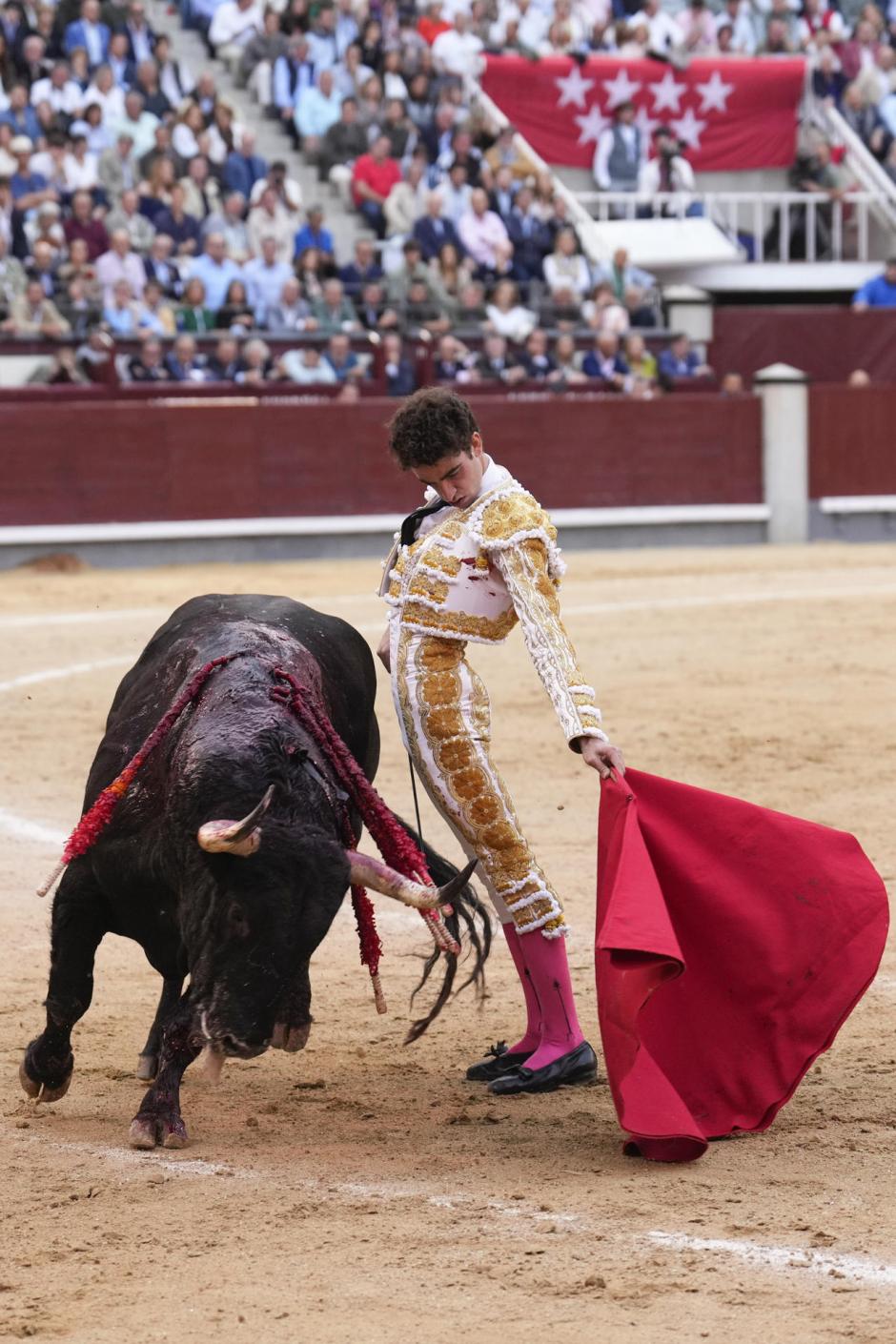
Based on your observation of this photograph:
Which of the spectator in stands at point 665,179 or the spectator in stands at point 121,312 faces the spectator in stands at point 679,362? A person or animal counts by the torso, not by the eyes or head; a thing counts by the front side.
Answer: the spectator in stands at point 665,179

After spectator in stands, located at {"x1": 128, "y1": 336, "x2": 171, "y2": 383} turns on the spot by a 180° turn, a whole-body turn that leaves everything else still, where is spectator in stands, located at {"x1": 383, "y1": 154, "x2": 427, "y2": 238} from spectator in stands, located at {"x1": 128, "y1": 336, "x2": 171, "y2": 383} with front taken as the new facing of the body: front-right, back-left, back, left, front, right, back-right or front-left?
front-right

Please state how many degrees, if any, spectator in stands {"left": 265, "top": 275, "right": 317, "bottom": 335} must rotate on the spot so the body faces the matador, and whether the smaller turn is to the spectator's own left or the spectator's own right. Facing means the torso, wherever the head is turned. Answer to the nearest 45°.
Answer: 0° — they already face them

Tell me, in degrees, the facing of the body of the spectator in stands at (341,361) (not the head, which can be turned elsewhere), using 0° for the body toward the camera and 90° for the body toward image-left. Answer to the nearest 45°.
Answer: approximately 0°

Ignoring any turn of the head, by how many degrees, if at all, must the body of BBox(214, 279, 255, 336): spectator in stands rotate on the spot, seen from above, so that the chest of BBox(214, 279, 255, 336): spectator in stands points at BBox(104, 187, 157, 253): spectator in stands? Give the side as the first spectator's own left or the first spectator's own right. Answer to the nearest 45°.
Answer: approximately 90° to the first spectator's own right

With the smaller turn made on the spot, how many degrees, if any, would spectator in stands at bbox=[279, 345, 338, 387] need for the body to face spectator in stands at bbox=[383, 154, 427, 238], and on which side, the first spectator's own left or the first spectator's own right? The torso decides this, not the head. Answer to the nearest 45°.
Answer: approximately 135° to the first spectator's own left

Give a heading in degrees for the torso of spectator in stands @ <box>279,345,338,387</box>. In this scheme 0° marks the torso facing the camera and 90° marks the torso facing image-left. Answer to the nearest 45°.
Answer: approximately 0°

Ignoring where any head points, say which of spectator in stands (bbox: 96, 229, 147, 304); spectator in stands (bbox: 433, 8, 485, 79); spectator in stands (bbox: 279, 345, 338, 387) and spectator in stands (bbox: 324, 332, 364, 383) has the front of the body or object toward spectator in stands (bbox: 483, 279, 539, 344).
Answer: spectator in stands (bbox: 433, 8, 485, 79)

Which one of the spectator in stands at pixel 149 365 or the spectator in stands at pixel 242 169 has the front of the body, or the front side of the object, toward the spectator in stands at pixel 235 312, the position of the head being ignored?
the spectator in stands at pixel 242 169
